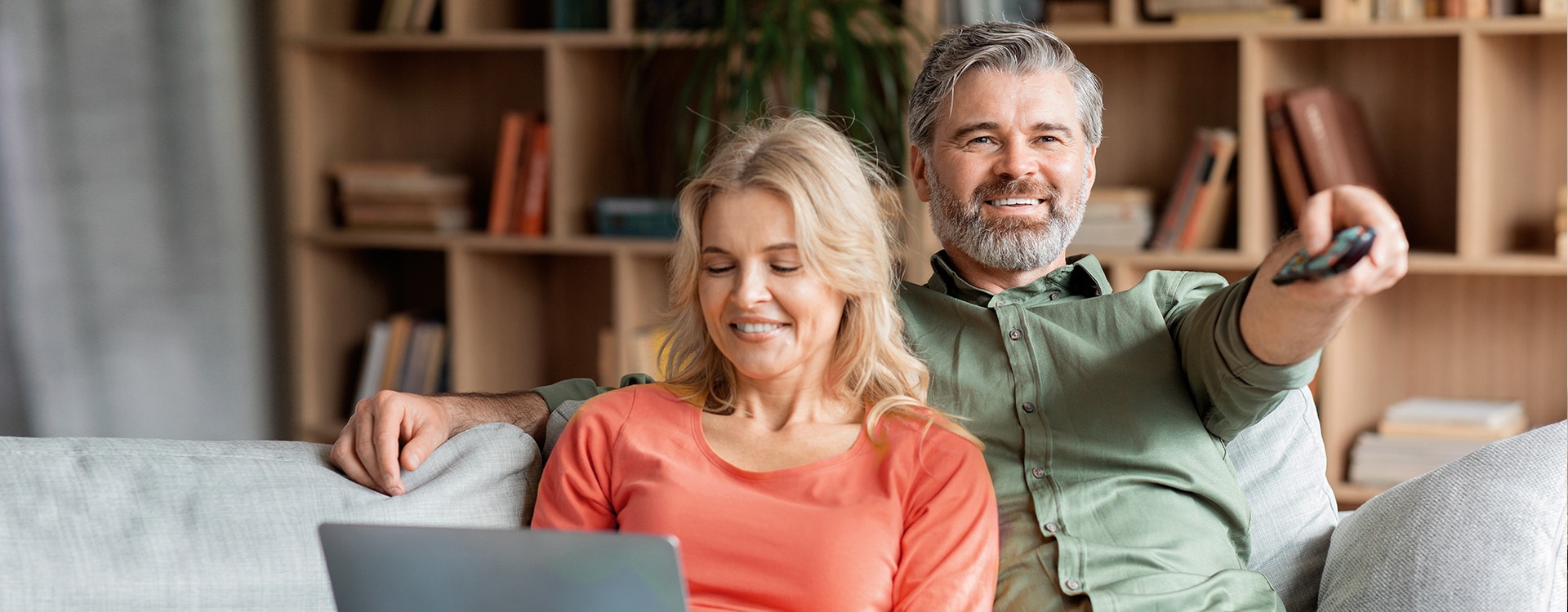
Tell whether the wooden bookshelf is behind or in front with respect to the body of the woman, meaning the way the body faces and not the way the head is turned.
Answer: behind

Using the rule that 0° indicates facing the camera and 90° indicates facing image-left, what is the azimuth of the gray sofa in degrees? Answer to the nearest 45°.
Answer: approximately 0°

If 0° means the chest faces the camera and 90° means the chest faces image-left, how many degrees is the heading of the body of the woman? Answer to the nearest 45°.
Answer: approximately 0°

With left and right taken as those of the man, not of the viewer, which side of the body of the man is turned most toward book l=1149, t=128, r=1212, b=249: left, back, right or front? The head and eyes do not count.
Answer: back

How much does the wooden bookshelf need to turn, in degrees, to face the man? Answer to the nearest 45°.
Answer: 0° — it already faces them

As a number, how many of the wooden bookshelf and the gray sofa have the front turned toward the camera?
2
